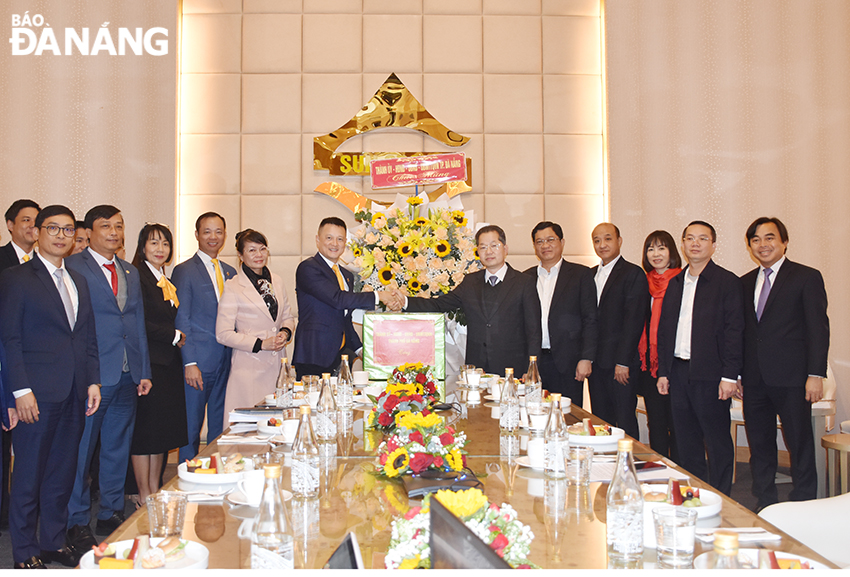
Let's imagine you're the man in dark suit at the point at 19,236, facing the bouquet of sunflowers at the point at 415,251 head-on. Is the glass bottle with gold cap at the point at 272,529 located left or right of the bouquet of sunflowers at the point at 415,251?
right

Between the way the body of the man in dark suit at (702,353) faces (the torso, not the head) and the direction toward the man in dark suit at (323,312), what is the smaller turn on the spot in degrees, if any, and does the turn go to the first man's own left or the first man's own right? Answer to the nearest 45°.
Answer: approximately 45° to the first man's own right

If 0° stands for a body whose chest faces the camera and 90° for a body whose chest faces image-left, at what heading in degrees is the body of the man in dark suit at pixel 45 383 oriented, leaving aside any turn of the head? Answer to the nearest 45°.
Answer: approximately 315°

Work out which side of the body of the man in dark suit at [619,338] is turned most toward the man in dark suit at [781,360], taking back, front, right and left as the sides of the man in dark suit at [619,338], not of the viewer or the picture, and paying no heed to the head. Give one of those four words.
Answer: left
